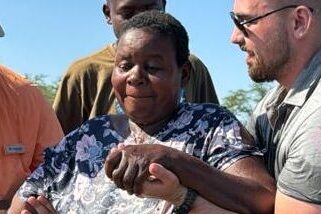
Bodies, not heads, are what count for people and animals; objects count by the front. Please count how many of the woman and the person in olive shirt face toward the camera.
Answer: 2

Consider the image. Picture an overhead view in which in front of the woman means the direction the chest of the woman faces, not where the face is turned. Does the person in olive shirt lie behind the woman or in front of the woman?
behind

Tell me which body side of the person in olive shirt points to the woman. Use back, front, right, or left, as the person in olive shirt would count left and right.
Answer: front

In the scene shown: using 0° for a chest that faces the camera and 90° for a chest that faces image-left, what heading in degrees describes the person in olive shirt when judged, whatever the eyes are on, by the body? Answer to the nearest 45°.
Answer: approximately 0°

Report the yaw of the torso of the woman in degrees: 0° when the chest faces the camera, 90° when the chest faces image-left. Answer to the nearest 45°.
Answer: approximately 0°
